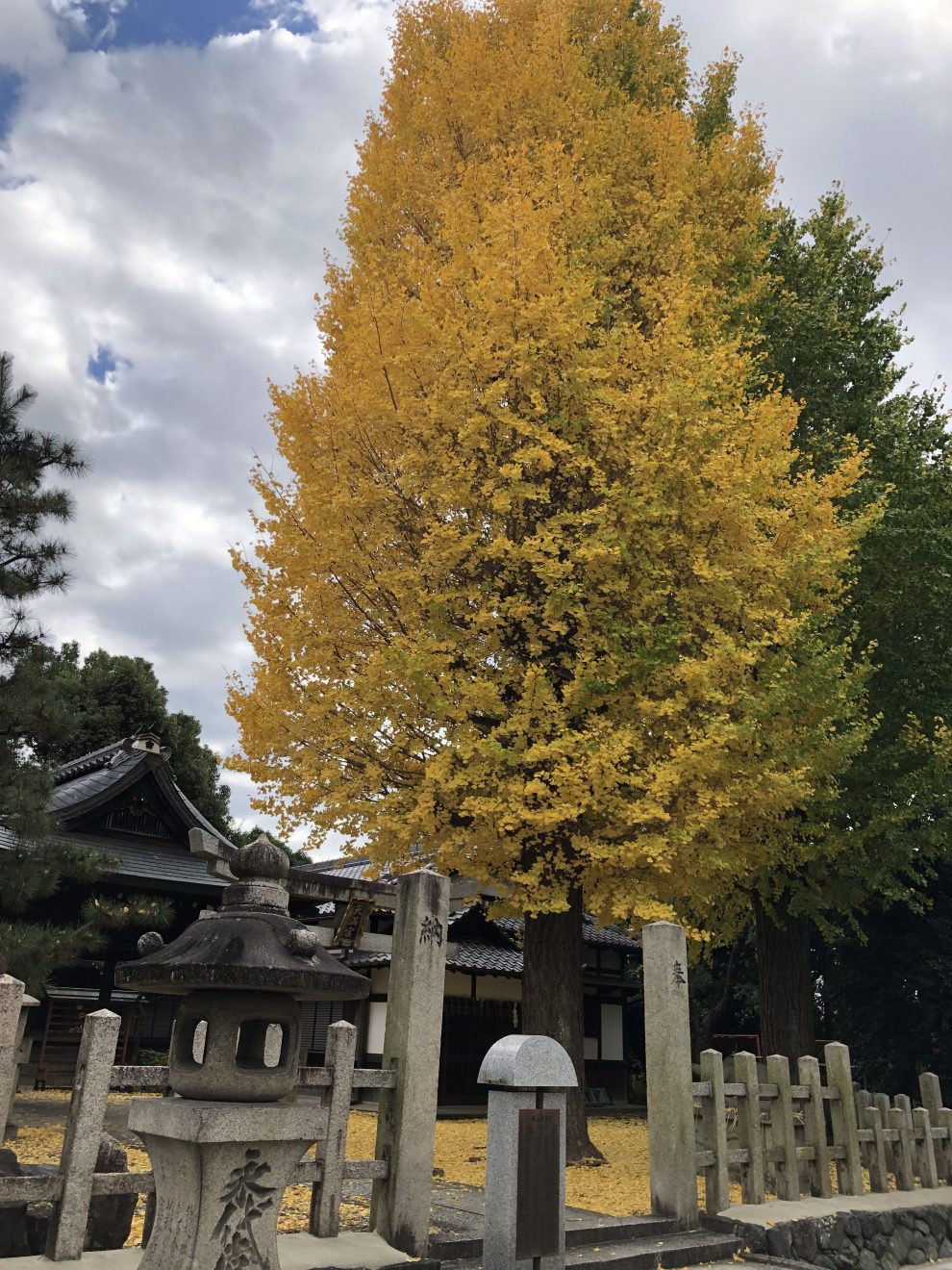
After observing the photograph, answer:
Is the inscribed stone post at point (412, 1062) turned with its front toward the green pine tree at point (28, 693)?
no

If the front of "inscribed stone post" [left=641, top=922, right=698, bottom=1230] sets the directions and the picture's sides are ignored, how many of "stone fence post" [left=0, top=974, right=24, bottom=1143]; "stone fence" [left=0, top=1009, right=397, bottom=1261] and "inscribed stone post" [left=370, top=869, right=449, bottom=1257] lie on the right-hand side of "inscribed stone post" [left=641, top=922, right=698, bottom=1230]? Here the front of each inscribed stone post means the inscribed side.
3

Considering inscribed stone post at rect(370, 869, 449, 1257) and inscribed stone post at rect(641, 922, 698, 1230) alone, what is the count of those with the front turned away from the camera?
0

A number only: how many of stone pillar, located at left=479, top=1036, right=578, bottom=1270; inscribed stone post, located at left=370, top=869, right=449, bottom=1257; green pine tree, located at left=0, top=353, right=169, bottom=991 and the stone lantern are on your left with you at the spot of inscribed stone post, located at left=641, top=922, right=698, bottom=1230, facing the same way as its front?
0

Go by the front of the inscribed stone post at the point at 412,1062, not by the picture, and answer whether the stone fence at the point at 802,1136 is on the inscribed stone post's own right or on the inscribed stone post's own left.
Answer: on the inscribed stone post's own left

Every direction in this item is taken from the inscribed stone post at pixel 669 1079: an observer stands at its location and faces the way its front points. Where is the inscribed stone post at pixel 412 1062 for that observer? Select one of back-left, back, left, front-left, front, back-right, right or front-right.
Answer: right

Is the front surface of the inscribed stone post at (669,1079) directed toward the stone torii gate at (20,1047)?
no

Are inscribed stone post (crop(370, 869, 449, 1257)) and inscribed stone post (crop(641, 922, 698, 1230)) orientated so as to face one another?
no

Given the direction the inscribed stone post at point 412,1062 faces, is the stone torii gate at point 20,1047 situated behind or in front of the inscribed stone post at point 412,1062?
behind

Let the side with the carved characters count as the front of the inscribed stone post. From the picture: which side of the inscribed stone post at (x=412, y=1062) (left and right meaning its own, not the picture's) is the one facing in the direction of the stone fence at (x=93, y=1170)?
right

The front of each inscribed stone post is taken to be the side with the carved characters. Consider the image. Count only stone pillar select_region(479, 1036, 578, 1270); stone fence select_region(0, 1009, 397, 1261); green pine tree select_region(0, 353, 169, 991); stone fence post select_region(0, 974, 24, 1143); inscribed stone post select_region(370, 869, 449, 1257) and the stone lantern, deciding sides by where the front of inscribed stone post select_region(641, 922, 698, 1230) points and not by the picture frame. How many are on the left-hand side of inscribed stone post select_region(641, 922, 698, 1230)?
0

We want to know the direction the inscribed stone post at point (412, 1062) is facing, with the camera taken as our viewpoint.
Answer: facing the viewer and to the right of the viewer

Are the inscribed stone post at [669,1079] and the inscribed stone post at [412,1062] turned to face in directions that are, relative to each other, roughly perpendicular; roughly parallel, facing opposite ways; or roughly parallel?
roughly parallel

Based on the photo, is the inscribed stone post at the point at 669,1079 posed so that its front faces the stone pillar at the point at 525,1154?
no

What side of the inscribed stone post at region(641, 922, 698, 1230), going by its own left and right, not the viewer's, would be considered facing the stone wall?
left

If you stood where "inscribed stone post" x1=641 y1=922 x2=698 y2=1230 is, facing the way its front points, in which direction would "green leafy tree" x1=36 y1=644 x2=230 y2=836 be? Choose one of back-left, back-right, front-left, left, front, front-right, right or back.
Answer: back
